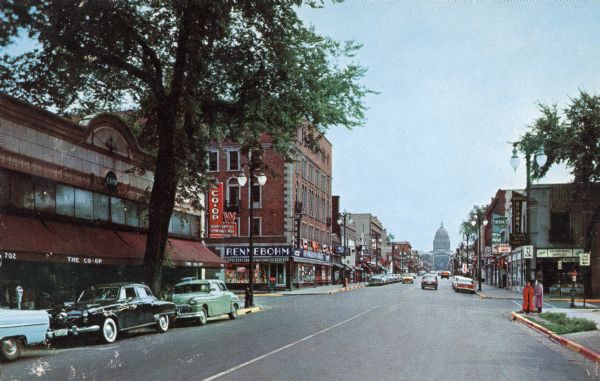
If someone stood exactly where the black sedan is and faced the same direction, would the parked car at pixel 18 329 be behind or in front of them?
in front

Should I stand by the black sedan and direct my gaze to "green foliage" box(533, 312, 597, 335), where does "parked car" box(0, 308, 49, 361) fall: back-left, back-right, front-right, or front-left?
back-right

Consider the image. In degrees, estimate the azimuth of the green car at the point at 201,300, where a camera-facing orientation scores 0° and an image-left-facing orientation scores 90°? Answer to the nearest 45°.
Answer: approximately 45°

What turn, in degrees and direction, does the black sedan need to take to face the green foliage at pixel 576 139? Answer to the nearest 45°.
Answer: approximately 180°

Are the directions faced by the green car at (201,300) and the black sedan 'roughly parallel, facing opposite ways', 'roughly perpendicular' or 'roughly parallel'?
roughly parallel

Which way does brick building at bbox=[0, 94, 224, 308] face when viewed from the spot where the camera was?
facing the viewer and to the right of the viewer

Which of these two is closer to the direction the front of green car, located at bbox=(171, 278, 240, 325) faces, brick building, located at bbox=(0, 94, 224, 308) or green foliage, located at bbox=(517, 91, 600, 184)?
the brick building

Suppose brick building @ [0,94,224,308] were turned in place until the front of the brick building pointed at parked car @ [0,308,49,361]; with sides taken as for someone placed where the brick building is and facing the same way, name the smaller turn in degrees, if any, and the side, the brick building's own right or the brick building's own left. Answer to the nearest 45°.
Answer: approximately 45° to the brick building's own right

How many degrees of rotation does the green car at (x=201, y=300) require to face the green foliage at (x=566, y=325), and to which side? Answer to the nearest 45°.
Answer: approximately 90° to its left

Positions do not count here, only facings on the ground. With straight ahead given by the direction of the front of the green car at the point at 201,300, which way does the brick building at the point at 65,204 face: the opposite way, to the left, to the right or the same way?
to the left

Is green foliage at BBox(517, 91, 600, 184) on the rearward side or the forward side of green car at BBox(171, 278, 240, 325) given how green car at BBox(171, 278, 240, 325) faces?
on the rearward side

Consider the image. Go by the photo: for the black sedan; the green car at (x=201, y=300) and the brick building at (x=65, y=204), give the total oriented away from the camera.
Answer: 0
